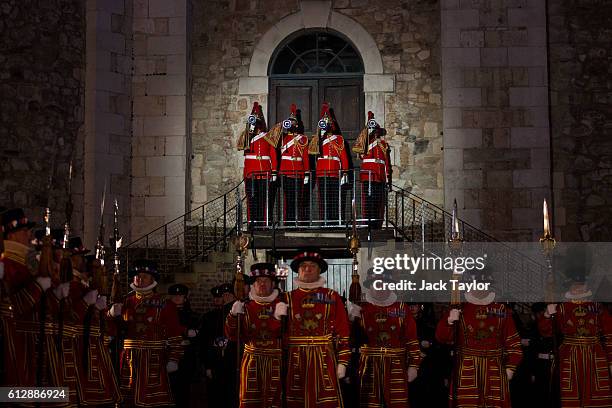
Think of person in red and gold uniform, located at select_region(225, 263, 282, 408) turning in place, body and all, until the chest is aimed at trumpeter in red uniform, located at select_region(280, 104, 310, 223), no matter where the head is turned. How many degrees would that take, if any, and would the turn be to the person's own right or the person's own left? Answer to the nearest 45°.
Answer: approximately 180°

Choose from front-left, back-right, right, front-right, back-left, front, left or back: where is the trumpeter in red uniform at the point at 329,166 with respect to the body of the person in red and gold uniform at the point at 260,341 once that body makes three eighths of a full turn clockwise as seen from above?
front-right

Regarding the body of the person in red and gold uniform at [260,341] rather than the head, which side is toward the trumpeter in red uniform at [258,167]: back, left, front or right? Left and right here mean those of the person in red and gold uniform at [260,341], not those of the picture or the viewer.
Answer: back

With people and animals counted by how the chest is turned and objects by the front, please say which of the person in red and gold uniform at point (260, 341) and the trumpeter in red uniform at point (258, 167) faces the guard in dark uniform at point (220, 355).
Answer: the trumpeter in red uniform at point (258, 167)

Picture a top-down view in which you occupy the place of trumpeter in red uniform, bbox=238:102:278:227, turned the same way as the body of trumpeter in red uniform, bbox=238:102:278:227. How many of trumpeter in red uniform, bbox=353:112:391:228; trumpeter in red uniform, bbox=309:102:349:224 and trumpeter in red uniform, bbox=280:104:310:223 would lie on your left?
3

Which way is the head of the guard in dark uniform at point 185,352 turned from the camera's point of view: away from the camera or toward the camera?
toward the camera

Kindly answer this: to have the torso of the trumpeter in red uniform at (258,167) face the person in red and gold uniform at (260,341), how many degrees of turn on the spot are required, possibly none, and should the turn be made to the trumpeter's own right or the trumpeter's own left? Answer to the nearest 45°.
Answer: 0° — they already face them

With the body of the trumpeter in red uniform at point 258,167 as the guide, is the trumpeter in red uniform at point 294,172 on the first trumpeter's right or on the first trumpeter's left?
on the first trumpeter's left

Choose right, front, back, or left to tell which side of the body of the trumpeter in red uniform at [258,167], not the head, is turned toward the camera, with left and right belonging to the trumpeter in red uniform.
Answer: front

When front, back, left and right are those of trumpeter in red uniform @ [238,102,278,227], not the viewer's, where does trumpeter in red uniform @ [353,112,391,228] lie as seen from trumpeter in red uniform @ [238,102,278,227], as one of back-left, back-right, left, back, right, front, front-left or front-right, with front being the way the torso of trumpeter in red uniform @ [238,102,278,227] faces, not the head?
left

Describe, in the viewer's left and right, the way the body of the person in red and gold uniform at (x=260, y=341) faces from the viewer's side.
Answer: facing the viewer
